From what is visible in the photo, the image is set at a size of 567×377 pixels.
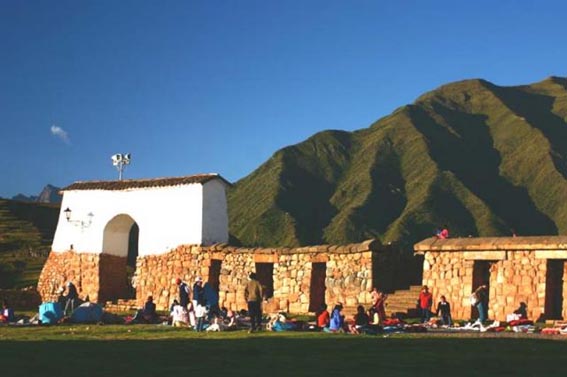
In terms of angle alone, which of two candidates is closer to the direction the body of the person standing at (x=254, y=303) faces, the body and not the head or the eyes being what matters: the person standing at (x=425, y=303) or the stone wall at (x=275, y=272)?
the stone wall

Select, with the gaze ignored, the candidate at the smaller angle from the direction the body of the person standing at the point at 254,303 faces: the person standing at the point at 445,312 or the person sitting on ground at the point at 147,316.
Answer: the person sitting on ground

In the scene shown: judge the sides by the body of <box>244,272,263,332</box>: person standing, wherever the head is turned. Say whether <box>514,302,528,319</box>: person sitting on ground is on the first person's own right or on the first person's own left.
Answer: on the first person's own right

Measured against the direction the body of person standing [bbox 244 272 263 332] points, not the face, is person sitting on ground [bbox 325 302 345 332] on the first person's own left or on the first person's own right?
on the first person's own right

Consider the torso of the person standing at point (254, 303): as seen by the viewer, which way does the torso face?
away from the camera

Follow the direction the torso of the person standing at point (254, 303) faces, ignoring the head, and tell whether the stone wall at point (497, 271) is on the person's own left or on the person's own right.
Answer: on the person's own right

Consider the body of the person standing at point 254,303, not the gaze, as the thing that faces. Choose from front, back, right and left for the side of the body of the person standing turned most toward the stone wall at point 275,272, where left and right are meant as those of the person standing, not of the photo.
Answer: front
